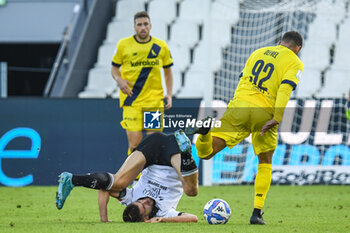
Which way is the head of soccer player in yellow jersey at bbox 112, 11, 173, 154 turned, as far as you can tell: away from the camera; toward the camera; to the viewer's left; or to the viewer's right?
toward the camera

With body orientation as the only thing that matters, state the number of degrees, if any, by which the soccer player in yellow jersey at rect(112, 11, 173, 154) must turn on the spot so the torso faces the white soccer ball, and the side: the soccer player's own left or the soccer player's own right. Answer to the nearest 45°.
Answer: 0° — they already face it

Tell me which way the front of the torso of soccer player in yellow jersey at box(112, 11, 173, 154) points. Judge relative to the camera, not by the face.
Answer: toward the camera
